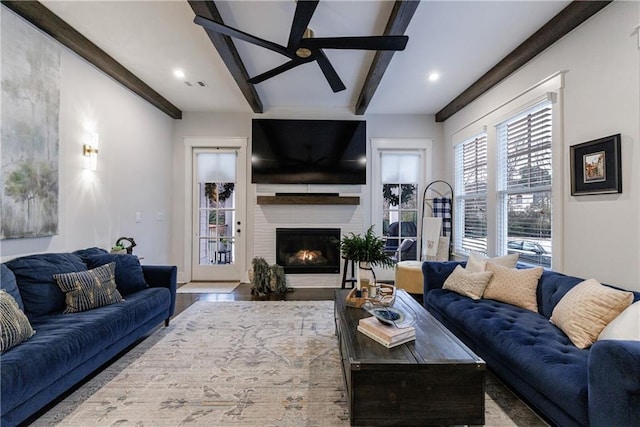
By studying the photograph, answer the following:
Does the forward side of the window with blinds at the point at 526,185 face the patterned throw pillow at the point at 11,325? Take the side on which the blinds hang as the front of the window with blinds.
yes

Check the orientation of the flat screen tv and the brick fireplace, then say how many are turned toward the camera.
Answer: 2

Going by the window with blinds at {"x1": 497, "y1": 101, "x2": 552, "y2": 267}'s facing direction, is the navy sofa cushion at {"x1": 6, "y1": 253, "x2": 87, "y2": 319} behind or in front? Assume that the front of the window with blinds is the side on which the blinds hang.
in front

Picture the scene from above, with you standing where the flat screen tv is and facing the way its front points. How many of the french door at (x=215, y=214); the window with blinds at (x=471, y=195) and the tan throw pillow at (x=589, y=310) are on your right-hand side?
1

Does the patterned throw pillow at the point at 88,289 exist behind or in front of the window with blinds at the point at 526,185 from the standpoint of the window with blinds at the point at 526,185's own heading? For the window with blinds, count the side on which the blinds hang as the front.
in front

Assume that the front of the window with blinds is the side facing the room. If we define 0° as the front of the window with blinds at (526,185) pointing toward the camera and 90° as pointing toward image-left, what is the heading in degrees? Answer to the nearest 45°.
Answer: approximately 45°

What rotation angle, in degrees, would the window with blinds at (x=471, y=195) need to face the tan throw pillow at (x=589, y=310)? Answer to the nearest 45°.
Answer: approximately 45° to its left

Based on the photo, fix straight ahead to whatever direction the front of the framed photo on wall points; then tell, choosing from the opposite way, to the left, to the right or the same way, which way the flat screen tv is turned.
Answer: to the left

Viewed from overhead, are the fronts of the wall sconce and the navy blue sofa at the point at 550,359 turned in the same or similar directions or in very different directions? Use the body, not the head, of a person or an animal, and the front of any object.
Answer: very different directions

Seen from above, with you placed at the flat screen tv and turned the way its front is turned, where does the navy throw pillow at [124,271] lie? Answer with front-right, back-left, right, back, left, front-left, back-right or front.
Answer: front-right

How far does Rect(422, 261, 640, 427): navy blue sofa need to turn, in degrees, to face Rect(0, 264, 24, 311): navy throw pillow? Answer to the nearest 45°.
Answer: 0° — it already faces it

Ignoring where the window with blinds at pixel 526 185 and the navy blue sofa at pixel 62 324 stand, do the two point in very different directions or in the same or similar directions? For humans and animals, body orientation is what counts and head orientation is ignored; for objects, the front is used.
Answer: very different directions
